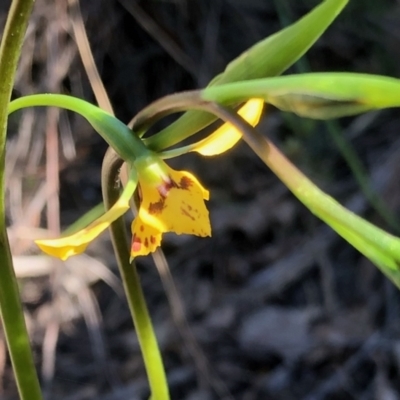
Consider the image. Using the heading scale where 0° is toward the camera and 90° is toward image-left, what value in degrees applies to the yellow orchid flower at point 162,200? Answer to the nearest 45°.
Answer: approximately 315°
